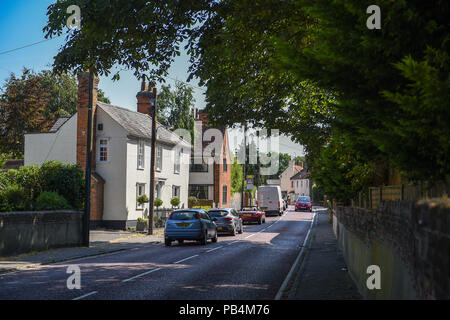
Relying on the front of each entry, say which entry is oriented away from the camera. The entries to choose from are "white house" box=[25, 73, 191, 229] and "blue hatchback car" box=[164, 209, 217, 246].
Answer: the blue hatchback car

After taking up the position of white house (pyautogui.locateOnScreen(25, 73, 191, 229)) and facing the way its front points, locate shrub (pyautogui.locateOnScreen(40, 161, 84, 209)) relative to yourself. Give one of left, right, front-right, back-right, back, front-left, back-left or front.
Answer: front-right

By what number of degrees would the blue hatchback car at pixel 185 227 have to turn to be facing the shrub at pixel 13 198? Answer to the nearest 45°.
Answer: approximately 135° to its left

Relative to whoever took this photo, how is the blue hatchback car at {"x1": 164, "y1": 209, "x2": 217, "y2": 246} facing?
facing away from the viewer

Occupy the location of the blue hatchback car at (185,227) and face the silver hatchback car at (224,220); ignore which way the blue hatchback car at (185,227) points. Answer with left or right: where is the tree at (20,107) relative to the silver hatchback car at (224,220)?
left

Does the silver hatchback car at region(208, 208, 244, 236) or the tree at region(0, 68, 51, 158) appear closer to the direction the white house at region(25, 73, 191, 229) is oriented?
the silver hatchback car

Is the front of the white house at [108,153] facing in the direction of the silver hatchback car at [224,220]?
yes

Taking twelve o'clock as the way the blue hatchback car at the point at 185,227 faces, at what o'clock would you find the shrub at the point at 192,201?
The shrub is roughly at 12 o'clock from the blue hatchback car.

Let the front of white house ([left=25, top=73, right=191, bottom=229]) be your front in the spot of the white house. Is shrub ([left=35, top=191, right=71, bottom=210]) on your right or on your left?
on your right

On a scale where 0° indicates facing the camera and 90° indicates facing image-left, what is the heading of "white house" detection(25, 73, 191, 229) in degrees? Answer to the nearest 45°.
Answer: approximately 315°

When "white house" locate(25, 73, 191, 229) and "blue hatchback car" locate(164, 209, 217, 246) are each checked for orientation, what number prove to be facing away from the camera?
1

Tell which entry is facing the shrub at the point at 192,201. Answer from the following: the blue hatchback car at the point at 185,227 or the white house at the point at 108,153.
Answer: the blue hatchback car

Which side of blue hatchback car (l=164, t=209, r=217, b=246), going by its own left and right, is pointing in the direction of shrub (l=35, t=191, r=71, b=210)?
left
